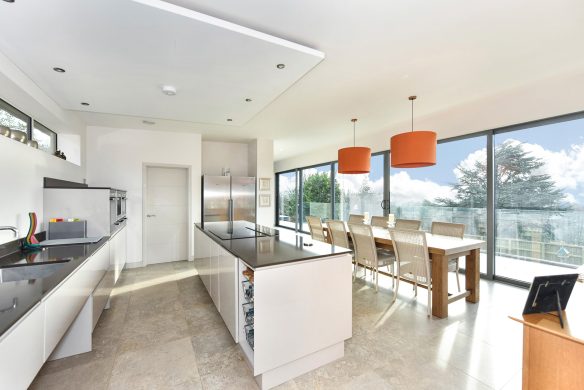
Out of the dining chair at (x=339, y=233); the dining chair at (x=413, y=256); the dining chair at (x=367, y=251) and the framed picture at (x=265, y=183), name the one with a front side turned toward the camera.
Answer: the framed picture

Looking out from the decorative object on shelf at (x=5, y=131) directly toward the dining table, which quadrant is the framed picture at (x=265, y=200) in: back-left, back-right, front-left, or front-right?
front-left

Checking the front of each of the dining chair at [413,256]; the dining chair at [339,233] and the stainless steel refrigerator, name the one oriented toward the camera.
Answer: the stainless steel refrigerator

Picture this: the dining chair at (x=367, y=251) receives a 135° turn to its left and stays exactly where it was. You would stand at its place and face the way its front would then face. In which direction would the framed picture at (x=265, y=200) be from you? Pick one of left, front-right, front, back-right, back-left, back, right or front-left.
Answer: front-right

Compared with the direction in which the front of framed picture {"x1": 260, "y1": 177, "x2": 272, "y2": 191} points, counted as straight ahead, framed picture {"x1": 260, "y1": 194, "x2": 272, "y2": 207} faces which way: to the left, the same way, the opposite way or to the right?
the same way

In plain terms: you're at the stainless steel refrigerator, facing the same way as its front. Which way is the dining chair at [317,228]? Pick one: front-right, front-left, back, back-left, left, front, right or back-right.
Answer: front-left

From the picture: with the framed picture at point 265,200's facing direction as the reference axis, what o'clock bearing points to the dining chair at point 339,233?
The dining chair is roughly at 11 o'clock from the framed picture.

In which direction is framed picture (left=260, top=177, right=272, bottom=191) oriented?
toward the camera

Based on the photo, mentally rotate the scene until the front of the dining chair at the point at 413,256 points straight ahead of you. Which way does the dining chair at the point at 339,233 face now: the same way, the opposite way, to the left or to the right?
the same way

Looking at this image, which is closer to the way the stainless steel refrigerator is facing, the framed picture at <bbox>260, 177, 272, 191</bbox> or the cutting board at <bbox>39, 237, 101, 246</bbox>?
the cutting board

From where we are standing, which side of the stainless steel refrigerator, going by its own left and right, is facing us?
front

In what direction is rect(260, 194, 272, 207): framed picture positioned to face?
toward the camera

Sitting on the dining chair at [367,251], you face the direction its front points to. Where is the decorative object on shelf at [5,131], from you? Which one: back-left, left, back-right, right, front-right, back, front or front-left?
back

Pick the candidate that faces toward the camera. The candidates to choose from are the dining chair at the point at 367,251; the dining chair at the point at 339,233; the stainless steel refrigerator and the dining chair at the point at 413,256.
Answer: the stainless steel refrigerator

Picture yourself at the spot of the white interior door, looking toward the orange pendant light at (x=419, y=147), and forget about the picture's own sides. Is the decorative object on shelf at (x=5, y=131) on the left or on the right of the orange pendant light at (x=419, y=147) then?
right

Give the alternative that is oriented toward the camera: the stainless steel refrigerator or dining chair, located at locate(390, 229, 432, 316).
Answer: the stainless steel refrigerator

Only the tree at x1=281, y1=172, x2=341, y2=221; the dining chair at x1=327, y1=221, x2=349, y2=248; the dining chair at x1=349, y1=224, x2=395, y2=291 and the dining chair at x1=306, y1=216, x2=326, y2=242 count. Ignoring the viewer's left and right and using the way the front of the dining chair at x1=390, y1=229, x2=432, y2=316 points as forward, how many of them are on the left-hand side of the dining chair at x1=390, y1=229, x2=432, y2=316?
4

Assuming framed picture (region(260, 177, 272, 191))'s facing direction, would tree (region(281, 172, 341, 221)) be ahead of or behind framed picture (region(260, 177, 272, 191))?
behind

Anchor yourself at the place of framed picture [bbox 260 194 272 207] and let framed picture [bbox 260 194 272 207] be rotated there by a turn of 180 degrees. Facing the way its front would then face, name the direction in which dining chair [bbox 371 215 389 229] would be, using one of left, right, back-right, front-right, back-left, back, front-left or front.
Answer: back-right

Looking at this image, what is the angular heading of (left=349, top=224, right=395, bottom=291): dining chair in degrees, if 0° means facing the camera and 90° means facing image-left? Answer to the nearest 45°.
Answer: approximately 225°

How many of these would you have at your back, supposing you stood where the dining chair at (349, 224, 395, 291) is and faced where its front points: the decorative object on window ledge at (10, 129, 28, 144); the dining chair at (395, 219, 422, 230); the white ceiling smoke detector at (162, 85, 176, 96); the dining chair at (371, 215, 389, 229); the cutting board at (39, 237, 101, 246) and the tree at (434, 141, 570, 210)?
3
